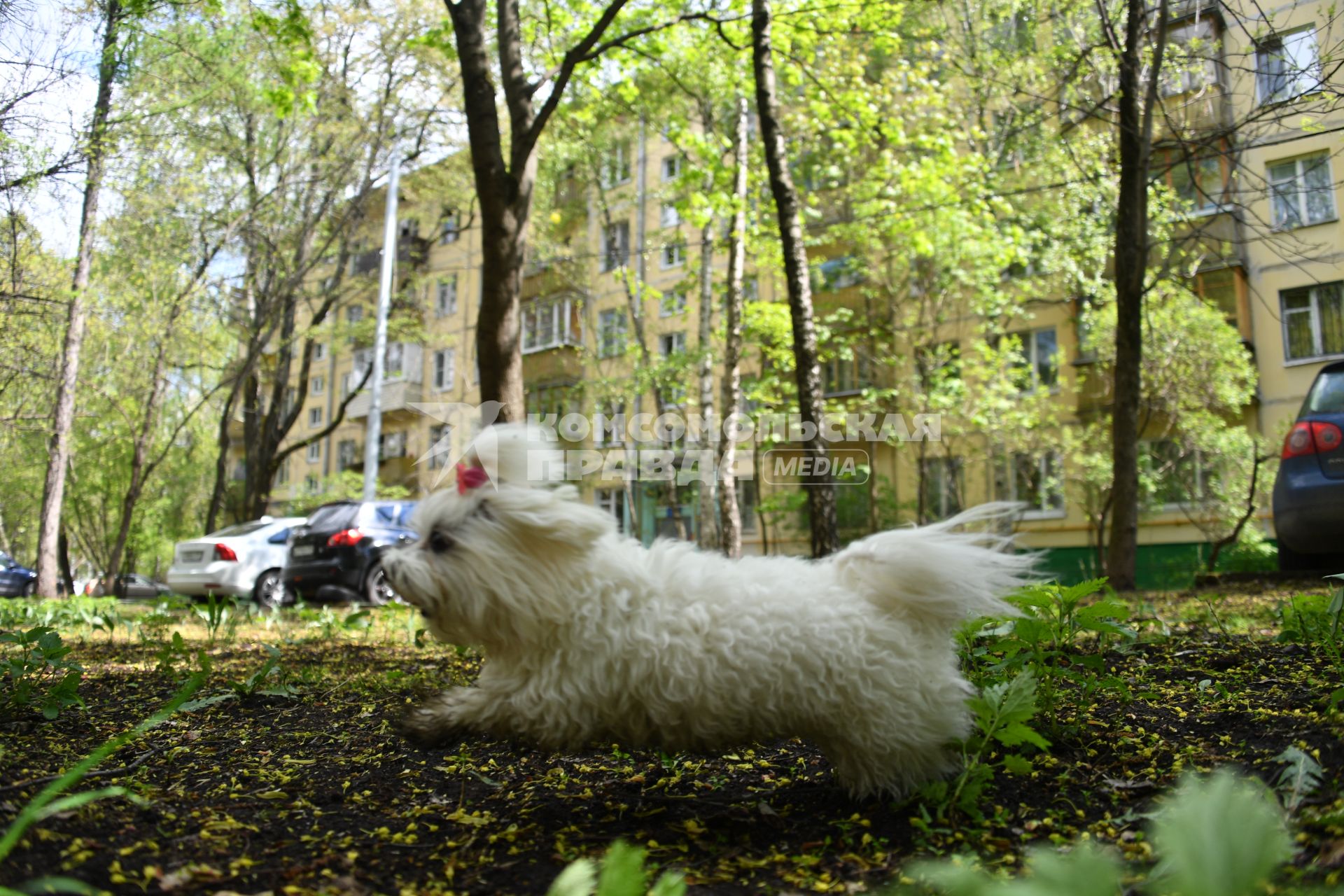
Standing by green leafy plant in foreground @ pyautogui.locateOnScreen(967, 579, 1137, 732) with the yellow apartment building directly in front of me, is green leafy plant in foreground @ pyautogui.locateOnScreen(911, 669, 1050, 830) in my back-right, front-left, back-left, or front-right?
back-left

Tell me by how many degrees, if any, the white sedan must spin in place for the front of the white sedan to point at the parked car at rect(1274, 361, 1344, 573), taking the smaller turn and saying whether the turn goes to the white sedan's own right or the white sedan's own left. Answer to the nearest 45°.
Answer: approximately 90° to the white sedan's own right

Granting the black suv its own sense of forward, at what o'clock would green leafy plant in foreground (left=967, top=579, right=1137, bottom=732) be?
The green leafy plant in foreground is roughly at 4 o'clock from the black suv.

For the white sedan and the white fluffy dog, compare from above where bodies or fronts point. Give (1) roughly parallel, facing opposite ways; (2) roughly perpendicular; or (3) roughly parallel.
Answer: roughly perpendicular

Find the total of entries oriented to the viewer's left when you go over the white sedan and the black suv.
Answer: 0

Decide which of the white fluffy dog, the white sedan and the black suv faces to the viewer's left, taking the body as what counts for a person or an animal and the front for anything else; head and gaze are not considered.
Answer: the white fluffy dog

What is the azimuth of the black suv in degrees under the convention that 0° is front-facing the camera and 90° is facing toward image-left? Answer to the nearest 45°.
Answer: approximately 225°

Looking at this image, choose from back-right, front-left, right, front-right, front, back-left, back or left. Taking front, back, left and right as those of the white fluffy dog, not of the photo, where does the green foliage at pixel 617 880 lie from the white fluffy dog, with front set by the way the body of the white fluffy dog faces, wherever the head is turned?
left

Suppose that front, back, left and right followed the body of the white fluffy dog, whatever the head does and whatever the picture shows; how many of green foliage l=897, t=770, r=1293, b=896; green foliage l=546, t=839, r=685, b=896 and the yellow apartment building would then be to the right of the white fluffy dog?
1

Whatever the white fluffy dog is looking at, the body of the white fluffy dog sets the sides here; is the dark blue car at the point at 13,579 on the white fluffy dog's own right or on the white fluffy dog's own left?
on the white fluffy dog's own right

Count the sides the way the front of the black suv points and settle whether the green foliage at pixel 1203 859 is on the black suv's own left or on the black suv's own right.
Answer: on the black suv's own right

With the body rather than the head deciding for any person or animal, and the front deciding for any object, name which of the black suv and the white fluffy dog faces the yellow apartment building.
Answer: the black suv

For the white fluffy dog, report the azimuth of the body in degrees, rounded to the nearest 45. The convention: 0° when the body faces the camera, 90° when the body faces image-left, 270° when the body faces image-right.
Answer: approximately 90°

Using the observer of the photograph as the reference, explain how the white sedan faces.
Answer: facing away from the viewer and to the right of the viewer

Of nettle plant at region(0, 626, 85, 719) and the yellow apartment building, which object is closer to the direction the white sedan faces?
the yellow apartment building

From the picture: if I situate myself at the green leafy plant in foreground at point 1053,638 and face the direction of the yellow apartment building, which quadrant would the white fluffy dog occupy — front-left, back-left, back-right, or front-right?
back-left

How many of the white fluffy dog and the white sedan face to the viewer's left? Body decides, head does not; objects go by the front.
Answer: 1
